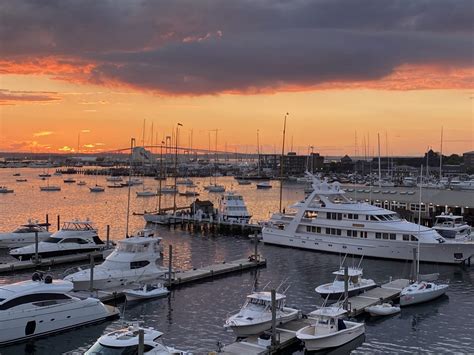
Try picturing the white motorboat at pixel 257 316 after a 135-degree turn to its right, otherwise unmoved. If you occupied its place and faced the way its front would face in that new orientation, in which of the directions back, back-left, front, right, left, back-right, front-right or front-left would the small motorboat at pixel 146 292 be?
front-left

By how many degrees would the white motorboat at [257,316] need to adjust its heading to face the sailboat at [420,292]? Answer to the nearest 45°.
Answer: approximately 180°

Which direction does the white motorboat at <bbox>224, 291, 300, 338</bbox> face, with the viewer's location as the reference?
facing the viewer and to the left of the viewer

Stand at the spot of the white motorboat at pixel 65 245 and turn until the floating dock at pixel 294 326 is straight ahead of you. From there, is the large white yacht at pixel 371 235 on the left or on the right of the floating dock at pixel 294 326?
left

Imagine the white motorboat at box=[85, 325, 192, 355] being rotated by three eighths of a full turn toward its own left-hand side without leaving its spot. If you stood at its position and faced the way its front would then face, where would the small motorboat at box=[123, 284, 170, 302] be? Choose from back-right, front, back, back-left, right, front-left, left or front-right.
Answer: left

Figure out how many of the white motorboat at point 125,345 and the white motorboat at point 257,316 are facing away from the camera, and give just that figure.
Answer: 0

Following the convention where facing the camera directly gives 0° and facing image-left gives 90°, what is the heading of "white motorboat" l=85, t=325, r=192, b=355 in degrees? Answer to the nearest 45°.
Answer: approximately 45°

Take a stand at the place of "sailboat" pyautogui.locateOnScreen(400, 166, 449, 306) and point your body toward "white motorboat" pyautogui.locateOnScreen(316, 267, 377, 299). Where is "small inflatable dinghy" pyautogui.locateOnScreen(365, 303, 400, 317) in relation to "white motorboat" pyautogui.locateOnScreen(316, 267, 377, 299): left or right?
left

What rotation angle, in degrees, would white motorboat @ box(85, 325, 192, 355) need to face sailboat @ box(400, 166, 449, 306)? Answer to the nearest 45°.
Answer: approximately 180°

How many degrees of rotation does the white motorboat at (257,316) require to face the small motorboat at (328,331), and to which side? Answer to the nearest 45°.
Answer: approximately 90° to its left

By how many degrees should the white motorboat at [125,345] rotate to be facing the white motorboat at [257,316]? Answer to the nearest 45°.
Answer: approximately 180°

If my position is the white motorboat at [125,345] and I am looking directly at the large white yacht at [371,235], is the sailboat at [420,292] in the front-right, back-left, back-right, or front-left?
front-right

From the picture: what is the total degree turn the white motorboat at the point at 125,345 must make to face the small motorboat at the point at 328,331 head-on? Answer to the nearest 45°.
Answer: approximately 135° to its left

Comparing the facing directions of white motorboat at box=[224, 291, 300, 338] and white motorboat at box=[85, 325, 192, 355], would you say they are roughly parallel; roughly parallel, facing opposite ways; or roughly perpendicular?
roughly parallel

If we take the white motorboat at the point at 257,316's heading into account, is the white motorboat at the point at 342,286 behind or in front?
behind

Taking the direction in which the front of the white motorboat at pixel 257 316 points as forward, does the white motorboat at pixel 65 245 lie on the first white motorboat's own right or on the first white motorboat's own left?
on the first white motorboat's own right

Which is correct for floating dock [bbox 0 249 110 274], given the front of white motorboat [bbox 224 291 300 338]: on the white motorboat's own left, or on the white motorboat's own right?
on the white motorboat's own right

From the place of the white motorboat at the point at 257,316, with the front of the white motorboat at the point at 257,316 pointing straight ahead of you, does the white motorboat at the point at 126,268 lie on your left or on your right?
on your right

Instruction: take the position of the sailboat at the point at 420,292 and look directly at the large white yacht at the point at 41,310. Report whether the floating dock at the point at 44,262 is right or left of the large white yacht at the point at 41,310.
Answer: right
